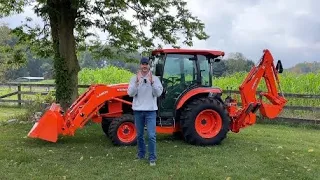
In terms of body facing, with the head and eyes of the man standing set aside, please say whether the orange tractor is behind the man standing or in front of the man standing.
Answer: behind

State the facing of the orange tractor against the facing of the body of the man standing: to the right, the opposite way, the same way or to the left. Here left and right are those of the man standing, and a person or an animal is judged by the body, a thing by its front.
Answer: to the right

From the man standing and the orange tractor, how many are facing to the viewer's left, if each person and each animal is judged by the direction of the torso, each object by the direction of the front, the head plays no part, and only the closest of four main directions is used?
1

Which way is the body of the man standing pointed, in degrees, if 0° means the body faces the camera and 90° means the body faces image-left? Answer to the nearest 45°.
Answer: approximately 0°

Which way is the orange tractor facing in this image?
to the viewer's left
